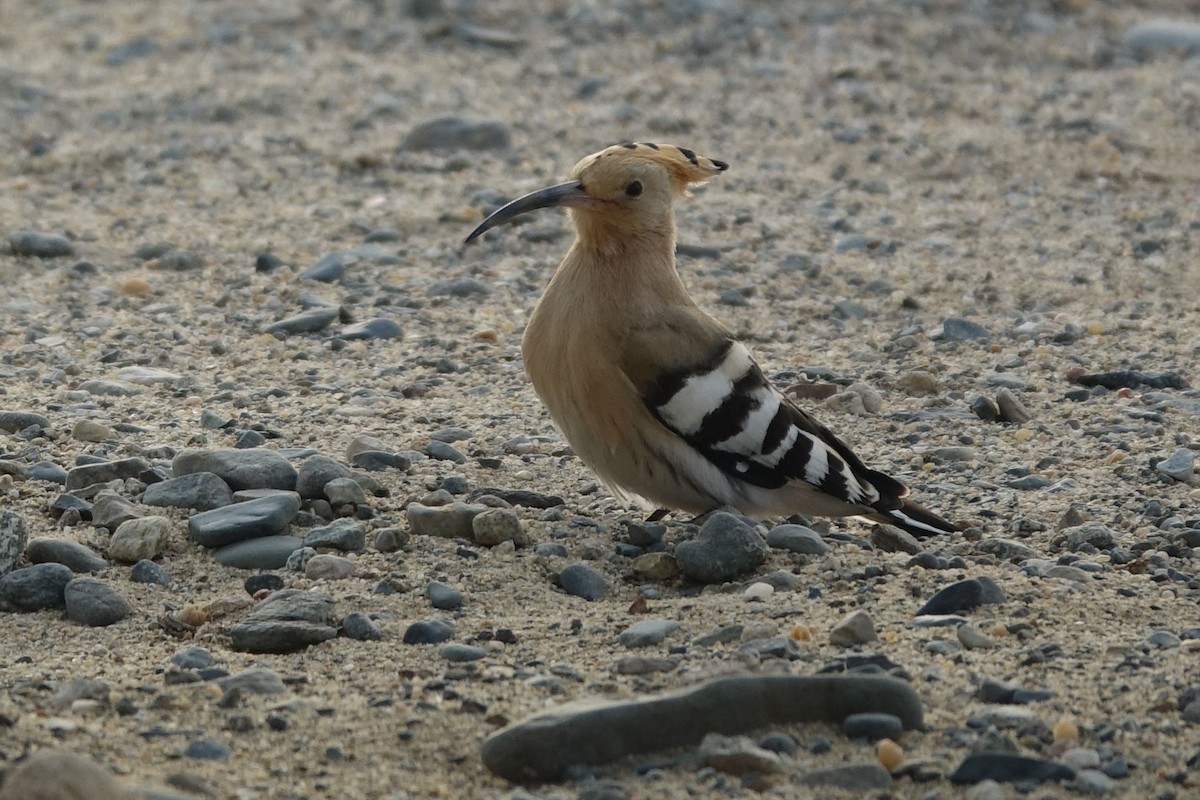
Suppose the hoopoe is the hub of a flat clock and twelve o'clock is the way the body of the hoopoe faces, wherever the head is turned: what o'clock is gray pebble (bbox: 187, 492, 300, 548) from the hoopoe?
The gray pebble is roughly at 11 o'clock from the hoopoe.

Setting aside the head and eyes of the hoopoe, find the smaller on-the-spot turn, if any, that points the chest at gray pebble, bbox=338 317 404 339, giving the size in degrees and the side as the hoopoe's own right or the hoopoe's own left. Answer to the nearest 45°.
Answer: approximately 45° to the hoopoe's own right

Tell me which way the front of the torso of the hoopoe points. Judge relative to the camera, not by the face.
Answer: to the viewer's left

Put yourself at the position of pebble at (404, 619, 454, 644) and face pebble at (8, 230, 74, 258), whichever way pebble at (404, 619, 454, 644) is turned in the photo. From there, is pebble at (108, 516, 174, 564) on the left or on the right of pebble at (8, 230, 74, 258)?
left

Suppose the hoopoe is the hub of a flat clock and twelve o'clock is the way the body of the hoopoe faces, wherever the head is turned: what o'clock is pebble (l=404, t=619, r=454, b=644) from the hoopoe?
The pebble is roughly at 10 o'clock from the hoopoe.

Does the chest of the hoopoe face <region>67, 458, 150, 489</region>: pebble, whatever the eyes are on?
yes

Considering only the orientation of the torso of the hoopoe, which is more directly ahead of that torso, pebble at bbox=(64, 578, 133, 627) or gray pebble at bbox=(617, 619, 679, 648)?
the pebble

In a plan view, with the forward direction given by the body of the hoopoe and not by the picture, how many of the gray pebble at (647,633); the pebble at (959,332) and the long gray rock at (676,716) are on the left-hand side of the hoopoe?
2

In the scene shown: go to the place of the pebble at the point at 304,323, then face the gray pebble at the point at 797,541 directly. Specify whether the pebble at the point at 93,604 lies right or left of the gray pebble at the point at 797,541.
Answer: right

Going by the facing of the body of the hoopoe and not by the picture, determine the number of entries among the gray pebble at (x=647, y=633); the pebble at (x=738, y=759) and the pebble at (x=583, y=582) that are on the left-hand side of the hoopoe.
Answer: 3

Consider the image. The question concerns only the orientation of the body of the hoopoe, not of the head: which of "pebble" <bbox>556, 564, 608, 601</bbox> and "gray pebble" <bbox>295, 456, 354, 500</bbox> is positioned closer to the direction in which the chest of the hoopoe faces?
the gray pebble

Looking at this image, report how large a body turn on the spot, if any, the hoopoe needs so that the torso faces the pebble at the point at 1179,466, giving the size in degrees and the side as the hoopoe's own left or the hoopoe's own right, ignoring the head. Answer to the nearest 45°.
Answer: approximately 180°

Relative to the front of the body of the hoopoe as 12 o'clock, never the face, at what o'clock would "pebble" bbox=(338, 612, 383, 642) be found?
The pebble is roughly at 10 o'clock from the hoopoe.

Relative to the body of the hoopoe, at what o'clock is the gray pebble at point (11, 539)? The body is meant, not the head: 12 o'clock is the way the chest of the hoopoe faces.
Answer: The gray pebble is roughly at 11 o'clock from the hoopoe.

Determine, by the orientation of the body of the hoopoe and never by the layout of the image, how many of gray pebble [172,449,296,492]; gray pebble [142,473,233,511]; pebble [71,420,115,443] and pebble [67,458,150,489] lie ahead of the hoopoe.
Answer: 4

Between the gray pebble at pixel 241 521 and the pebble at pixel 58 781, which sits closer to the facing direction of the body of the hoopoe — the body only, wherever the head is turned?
the gray pebble

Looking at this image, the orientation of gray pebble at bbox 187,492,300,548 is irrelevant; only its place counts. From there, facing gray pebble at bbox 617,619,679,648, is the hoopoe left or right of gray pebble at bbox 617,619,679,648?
left

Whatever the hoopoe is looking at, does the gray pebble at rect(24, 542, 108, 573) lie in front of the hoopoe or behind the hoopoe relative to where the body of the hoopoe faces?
in front
